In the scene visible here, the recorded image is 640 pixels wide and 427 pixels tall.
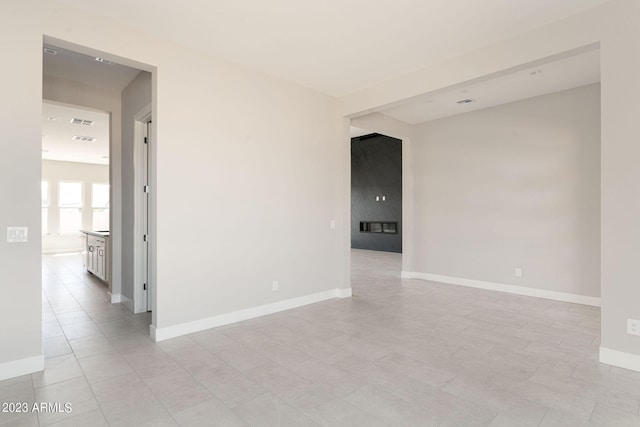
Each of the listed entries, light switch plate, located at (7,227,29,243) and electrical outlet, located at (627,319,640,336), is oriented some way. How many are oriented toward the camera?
2

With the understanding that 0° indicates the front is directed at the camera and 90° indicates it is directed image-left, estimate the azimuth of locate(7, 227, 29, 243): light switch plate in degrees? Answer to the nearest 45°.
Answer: approximately 0°

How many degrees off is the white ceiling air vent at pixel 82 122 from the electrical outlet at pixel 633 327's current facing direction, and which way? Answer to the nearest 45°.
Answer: approximately 90° to its right

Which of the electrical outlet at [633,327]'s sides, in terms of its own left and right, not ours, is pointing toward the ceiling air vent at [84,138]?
right

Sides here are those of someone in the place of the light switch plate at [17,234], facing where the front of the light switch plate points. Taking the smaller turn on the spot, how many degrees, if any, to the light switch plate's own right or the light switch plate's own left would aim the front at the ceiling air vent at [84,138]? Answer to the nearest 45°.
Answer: approximately 180°

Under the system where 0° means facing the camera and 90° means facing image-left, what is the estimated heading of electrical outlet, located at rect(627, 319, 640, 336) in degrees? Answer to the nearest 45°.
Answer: approximately 0°

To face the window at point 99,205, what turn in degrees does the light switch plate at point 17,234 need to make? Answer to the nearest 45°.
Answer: approximately 180°

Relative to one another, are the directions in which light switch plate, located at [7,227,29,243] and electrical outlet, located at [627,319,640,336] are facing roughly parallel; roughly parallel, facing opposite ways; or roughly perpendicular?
roughly perpendicular

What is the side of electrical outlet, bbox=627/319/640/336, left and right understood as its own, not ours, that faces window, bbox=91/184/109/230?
right

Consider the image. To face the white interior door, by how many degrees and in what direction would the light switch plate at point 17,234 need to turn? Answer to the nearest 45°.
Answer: approximately 135° to its left

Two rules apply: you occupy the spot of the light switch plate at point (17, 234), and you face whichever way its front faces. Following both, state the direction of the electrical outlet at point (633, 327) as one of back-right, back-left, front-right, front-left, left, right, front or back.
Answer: front-left

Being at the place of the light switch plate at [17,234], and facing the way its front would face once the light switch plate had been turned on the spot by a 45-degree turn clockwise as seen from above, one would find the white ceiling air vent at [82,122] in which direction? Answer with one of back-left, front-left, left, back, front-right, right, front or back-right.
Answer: back-right
